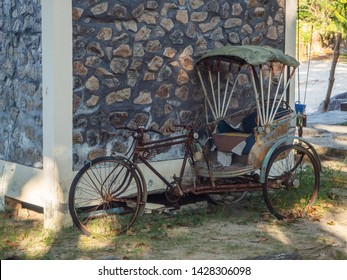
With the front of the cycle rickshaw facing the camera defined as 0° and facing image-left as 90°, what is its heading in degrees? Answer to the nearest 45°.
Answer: approximately 45°

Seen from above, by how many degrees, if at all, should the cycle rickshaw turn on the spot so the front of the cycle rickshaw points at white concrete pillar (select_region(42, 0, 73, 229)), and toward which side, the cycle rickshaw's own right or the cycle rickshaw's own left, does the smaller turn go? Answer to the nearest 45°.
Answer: approximately 45° to the cycle rickshaw's own right
